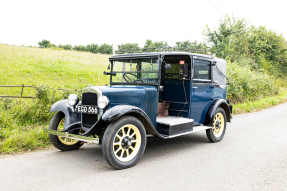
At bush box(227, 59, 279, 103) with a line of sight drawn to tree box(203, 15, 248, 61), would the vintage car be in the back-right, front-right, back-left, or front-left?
back-left

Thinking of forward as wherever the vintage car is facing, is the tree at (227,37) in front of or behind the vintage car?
behind

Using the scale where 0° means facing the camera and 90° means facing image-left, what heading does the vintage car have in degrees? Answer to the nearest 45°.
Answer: approximately 45°

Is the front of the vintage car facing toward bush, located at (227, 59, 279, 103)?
no
